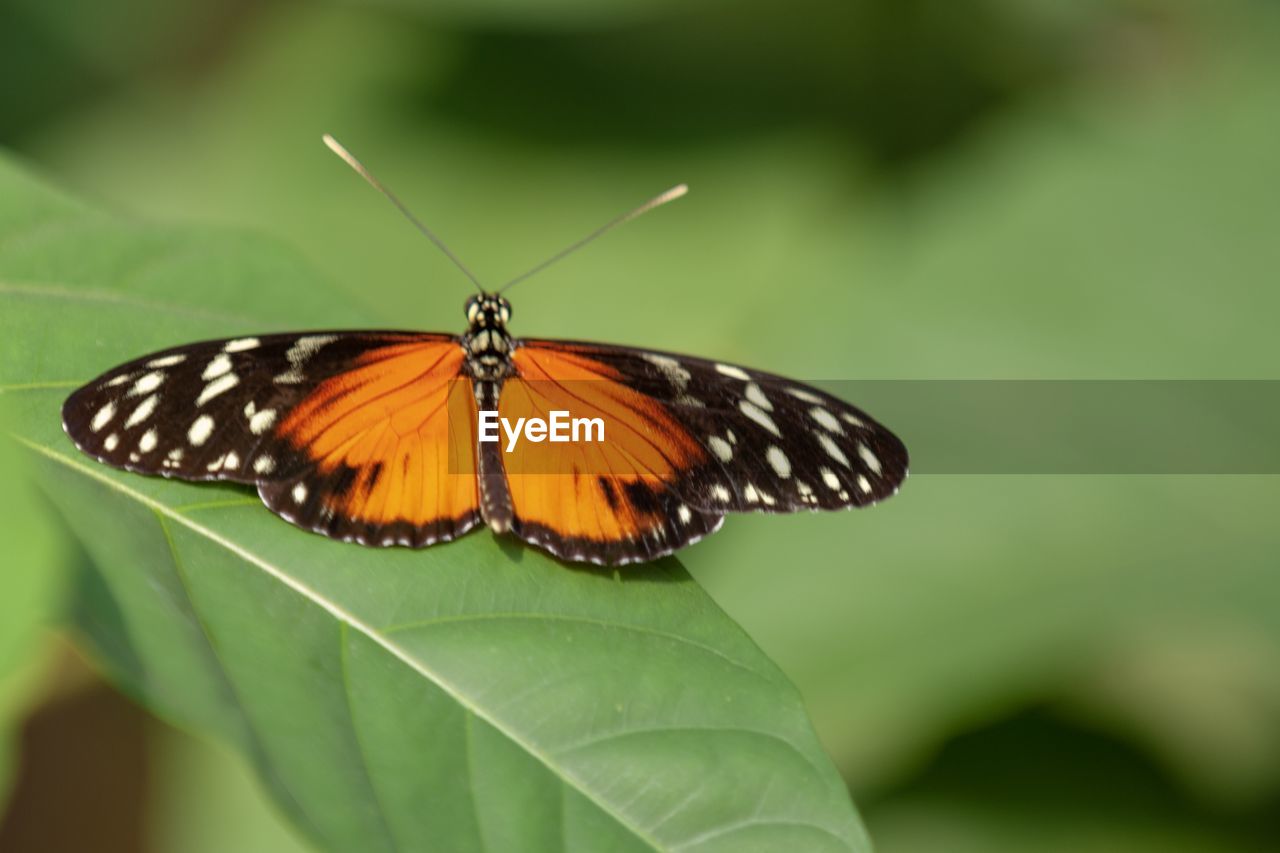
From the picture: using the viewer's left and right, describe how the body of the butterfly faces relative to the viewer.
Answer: facing away from the viewer

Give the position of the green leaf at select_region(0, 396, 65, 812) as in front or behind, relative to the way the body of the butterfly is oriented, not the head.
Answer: behind
